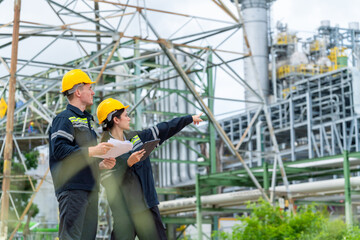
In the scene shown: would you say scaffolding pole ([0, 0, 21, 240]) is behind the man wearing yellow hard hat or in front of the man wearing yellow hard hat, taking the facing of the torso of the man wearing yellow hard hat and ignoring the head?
behind

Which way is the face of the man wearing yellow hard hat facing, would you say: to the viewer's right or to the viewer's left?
to the viewer's right

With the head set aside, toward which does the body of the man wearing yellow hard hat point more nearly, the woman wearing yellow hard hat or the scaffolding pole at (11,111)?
the woman wearing yellow hard hat

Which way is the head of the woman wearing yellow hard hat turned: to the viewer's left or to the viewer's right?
to the viewer's right

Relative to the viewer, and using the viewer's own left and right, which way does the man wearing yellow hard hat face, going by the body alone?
facing the viewer and to the right of the viewer

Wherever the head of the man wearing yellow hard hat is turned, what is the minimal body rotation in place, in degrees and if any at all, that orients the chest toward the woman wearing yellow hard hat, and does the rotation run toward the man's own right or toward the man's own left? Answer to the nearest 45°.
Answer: approximately 90° to the man's own left

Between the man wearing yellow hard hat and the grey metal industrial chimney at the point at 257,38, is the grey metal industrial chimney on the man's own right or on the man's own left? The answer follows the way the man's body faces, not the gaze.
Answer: on the man's own left
